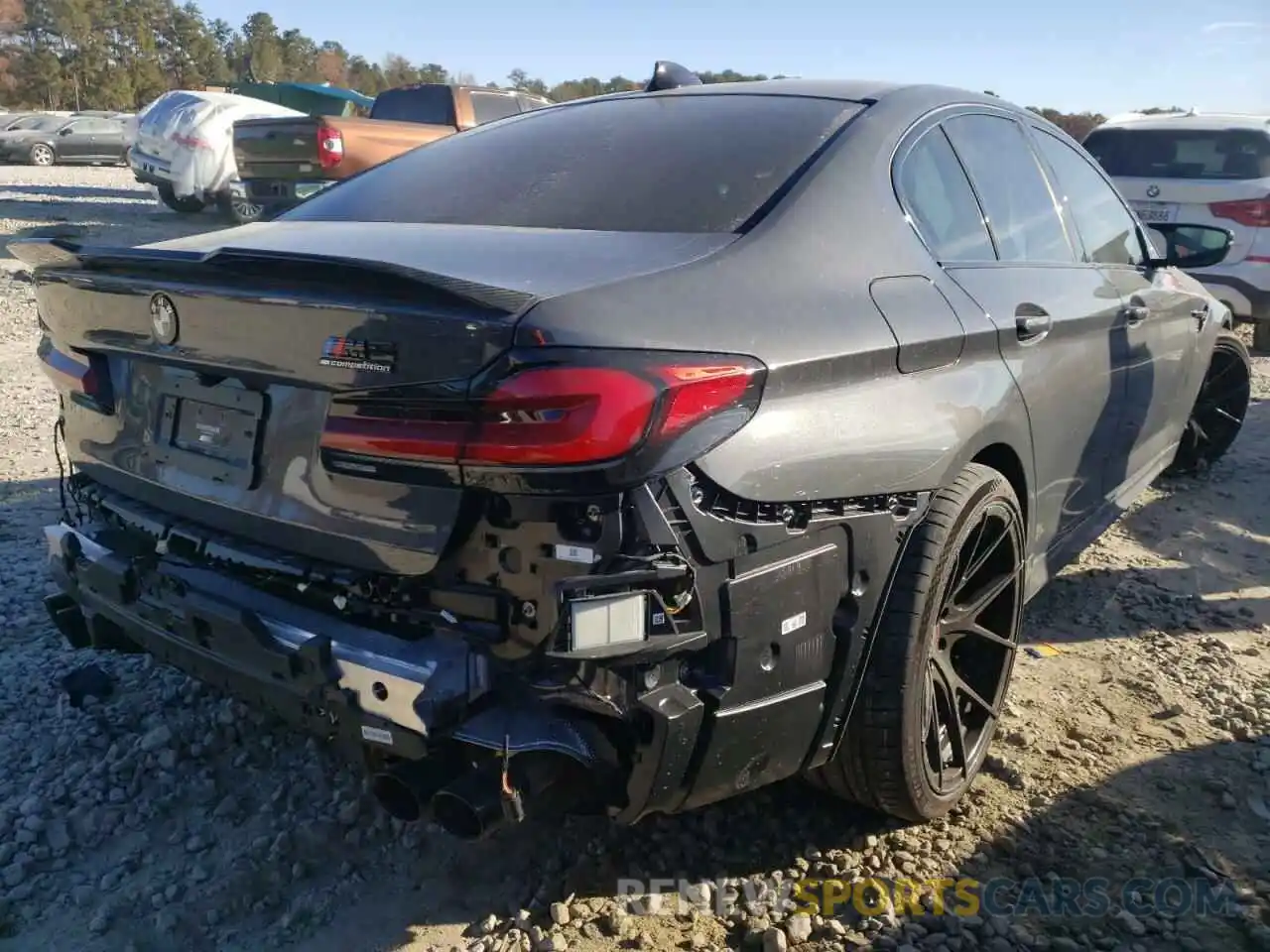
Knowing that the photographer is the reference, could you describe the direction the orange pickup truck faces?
facing away from the viewer and to the right of the viewer

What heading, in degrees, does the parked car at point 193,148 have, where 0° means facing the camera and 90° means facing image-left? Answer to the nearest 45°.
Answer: approximately 225°

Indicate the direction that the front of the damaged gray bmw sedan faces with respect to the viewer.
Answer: facing away from the viewer and to the right of the viewer

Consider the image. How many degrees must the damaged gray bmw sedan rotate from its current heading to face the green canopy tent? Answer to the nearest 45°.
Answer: approximately 45° to its left

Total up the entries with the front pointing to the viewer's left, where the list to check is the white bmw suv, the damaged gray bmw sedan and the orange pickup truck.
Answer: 0

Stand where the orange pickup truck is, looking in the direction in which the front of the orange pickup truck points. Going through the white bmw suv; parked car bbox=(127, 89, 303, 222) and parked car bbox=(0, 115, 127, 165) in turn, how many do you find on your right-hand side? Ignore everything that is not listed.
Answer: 1

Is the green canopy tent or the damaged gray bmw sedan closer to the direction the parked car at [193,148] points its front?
the green canopy tent

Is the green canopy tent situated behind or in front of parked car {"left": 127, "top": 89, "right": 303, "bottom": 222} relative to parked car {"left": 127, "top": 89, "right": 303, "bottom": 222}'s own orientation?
in front

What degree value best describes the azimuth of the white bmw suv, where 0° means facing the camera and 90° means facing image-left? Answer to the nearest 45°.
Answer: approximately 225°

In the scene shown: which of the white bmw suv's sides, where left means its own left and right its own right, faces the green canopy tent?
left

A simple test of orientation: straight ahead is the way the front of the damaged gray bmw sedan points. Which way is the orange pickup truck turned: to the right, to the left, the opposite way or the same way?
the same way

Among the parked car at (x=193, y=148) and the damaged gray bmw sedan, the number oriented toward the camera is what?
0

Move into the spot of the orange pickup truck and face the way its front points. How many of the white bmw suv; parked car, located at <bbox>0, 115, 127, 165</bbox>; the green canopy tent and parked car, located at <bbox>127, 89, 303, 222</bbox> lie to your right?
1
